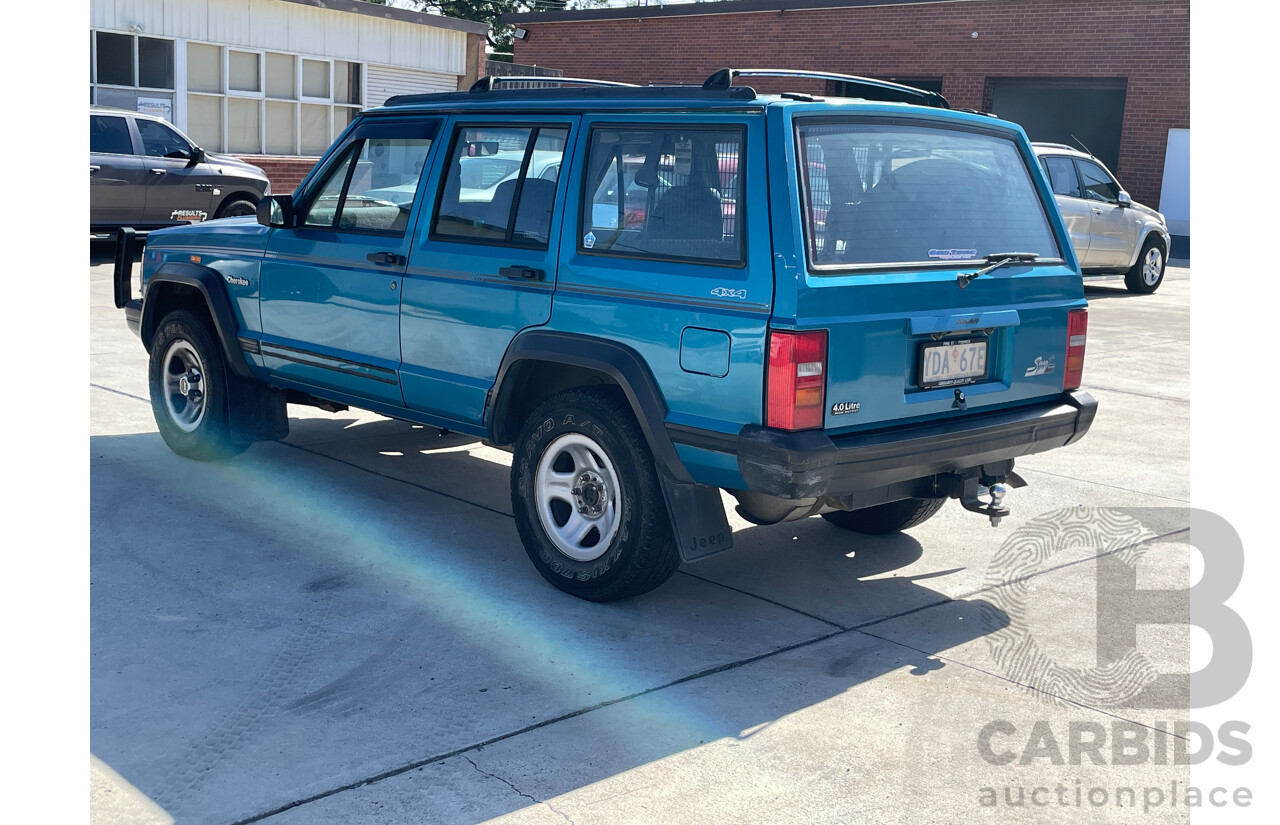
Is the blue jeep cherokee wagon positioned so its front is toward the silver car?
no

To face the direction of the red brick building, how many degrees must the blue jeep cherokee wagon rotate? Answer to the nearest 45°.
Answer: approximately 45° to its right

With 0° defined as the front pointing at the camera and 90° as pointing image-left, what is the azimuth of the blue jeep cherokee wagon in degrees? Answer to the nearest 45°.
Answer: approximately 135°
